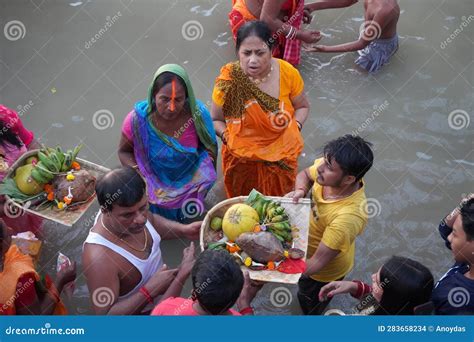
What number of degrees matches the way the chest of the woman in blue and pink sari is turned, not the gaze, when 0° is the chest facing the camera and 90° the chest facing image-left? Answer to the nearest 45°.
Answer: approximately 0°

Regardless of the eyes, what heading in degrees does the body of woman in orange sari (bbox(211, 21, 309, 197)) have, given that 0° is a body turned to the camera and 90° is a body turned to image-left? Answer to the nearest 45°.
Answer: approximately 0°

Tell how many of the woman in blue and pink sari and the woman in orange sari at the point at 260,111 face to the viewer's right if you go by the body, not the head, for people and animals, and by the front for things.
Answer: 0

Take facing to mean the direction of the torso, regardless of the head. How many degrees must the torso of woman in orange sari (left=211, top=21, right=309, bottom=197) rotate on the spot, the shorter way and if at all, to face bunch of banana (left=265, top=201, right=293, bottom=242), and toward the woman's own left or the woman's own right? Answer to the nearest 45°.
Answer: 0° — they already face it

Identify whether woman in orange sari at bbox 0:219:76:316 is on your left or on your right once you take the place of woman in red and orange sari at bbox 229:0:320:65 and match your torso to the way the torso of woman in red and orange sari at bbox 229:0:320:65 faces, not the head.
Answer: on your right

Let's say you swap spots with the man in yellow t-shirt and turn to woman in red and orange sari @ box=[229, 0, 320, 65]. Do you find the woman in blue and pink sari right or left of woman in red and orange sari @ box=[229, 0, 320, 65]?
left

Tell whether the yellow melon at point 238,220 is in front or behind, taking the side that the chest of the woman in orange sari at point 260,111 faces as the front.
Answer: in front
